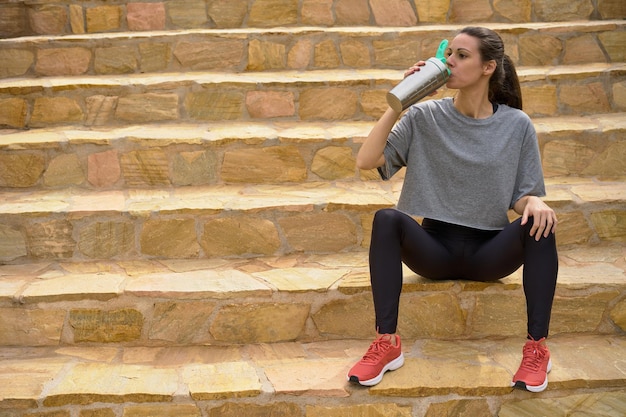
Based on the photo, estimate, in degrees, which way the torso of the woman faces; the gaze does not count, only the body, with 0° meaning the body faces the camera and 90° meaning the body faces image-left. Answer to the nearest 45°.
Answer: approximately 0°
